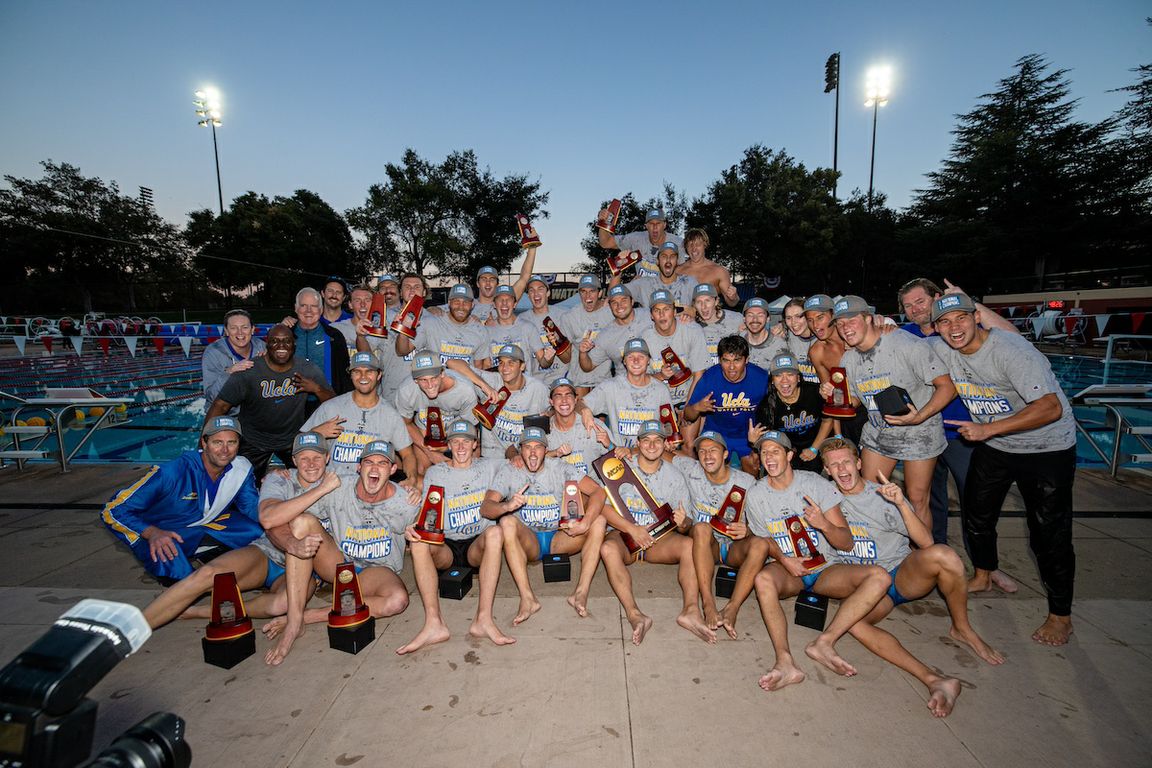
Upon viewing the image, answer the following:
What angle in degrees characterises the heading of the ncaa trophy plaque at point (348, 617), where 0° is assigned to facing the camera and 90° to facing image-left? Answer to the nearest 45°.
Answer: approximately 0°

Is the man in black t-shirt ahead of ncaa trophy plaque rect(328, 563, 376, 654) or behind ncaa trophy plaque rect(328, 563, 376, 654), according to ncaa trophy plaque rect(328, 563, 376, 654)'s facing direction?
behind

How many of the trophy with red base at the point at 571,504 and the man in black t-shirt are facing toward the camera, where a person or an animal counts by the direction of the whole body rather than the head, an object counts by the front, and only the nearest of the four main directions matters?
2

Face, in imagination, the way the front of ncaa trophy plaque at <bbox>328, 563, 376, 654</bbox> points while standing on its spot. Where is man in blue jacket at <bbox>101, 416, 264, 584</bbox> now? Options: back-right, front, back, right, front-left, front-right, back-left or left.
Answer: back-right

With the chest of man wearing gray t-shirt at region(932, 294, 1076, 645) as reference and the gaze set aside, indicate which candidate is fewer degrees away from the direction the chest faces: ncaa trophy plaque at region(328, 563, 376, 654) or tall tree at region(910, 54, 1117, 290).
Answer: the ncaa trophy plaque

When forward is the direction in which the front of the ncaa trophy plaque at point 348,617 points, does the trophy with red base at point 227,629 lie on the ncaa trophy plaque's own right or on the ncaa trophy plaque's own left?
on the ncaa trophy plaque's own right

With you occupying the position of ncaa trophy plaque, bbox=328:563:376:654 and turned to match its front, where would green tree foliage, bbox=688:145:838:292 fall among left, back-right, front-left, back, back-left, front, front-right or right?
back-left

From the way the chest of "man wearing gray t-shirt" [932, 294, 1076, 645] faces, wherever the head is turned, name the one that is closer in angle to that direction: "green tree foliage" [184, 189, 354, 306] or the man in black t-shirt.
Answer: the man in black t-shirt

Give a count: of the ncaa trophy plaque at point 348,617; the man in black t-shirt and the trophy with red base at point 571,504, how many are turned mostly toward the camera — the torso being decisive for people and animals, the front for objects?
3
